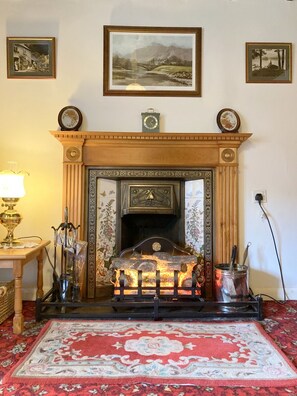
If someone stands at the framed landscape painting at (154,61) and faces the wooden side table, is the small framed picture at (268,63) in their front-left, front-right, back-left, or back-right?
back-left

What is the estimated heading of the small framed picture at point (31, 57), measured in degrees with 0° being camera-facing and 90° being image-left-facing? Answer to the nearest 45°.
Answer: approximately 0°

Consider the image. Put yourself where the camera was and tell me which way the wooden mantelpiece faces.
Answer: facing the viewer

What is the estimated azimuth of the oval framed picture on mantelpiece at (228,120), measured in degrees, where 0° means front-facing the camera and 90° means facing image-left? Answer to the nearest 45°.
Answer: approximately 0°

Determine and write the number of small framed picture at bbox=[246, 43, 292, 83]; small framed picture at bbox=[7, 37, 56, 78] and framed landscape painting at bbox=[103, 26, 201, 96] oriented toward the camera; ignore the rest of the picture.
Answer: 3

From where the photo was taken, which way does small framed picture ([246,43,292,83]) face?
toward the camera

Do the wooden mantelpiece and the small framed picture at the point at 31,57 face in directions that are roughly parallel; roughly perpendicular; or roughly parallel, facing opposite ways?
roughly parallel

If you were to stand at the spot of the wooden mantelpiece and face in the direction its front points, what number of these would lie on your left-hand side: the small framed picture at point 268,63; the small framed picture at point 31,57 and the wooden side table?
1

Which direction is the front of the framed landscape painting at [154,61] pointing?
toward the camera
